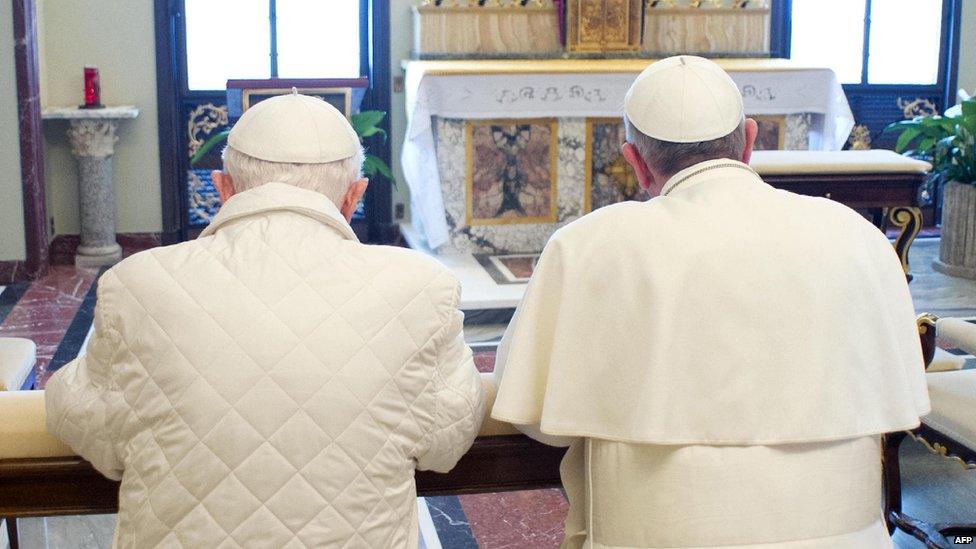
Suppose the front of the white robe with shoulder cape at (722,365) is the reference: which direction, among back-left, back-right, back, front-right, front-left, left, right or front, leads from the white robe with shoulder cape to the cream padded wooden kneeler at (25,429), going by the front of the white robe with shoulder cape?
left

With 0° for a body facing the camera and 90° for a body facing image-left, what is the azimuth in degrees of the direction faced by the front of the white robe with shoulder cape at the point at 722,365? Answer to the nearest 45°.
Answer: approximately 180°
